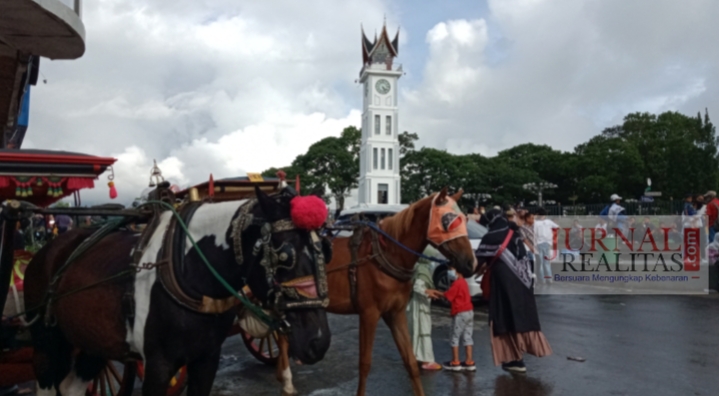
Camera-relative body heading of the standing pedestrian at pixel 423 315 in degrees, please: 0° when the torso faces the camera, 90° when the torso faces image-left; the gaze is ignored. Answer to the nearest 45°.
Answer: approximately 270°

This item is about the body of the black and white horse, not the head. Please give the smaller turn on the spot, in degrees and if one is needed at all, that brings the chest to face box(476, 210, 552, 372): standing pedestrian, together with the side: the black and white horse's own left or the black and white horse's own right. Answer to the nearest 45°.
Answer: approximately 90° to the black and white horse's own left

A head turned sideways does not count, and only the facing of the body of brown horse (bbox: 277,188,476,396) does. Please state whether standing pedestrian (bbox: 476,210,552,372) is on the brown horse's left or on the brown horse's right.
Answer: on the brown horse's left
